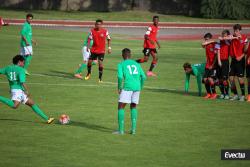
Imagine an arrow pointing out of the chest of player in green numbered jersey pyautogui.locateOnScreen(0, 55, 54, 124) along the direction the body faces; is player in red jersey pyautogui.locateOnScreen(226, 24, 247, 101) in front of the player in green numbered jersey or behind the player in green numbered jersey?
in front

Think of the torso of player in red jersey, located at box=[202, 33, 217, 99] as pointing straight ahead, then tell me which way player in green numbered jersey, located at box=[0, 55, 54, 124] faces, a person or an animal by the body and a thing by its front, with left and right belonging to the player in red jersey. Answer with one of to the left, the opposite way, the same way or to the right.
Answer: the opposite way

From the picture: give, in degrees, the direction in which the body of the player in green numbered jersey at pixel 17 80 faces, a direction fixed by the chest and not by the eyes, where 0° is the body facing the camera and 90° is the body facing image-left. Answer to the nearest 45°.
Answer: approximately 225°

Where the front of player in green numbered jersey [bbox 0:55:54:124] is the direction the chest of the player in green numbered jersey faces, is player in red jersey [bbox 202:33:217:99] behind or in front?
in front

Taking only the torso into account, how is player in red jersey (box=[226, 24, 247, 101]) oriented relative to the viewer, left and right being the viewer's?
facing the viewer and to the left of the viewer

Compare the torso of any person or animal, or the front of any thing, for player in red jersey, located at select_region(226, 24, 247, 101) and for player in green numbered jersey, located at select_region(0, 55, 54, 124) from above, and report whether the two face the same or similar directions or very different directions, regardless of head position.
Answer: very different directions

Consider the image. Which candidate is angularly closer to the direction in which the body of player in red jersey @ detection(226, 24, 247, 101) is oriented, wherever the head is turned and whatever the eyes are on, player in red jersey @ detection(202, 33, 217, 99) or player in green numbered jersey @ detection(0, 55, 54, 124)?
the player in green numbered jersey

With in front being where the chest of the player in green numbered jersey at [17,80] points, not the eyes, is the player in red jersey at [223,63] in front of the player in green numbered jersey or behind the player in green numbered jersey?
in front

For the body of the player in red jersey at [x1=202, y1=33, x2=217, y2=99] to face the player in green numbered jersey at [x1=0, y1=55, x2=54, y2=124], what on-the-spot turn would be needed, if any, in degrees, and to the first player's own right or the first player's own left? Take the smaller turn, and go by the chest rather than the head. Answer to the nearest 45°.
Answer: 0° — they already face them

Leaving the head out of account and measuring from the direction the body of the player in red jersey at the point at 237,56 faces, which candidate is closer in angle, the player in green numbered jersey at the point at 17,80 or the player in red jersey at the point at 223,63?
the player in green numbered jersey
